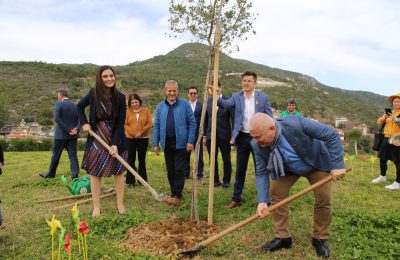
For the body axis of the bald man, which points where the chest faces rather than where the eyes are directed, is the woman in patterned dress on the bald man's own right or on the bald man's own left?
on the bald man's own right

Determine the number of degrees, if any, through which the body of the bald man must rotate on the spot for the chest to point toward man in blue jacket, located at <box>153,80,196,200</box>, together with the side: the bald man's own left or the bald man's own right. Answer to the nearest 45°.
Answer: approximately 90° to the bald man's own right

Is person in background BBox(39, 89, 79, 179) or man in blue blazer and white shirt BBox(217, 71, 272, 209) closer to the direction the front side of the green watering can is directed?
the person in background

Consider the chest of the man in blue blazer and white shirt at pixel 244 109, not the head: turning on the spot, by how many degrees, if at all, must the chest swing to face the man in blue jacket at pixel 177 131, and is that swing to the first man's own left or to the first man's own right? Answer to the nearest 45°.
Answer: approximately 45° to the first man's own right

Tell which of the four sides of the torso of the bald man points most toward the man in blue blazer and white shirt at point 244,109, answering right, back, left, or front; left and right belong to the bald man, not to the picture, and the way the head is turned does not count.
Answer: right

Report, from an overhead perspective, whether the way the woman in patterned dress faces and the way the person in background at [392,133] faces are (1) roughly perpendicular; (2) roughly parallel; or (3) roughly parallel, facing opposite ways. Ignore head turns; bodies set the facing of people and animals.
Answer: roughly perpendicular

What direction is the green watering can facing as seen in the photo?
to the viewer's left
